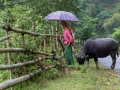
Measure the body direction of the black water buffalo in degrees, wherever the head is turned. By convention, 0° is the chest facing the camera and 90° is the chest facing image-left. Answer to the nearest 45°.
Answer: approximately 90°
